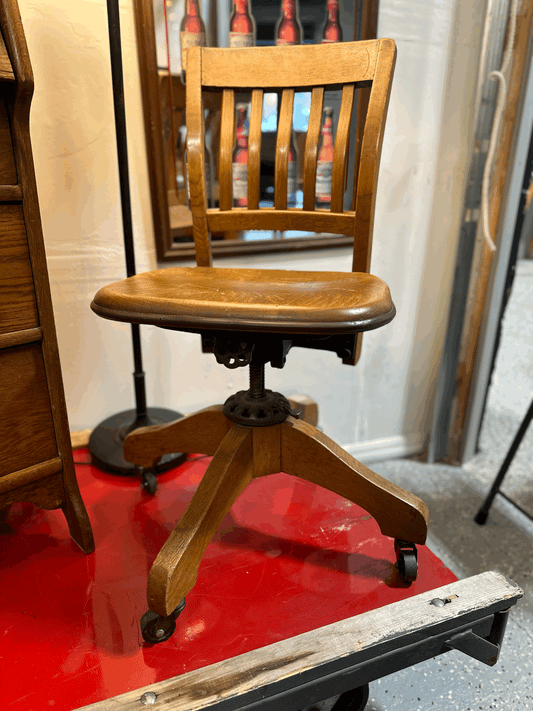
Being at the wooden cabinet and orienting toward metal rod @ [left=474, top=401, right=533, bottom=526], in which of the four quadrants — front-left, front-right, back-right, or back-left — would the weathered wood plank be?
front-right

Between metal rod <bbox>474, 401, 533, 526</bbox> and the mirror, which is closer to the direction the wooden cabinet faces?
the metal rod

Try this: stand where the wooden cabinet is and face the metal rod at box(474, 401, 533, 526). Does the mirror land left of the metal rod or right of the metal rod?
left

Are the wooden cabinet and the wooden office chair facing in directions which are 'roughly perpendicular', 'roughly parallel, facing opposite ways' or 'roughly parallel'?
roughly perpendicular

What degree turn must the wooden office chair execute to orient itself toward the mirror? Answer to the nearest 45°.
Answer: approximately 135° to its right

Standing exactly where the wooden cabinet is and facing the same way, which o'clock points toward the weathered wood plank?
The weathered wood plank is roughly at 12 o'clock from the wooden cabinet.

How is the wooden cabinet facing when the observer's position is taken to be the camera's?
facing the viewer and to the right of the viewer

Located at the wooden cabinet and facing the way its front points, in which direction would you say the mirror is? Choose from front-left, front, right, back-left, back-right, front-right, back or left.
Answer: left

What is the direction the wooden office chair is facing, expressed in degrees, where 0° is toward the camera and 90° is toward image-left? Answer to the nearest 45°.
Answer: approximately 45°

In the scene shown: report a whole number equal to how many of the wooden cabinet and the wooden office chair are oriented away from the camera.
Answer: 0
